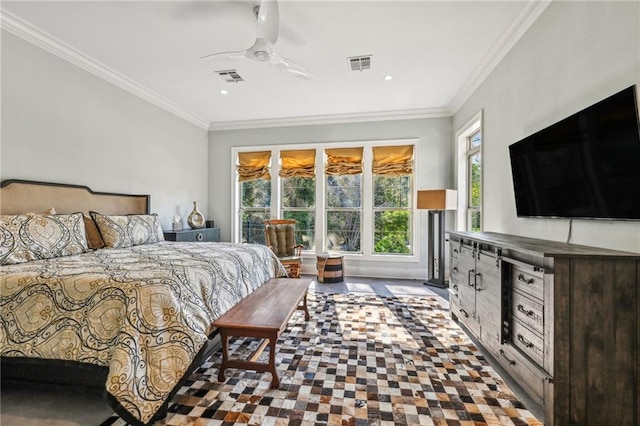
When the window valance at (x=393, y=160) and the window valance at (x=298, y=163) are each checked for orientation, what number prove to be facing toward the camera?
2

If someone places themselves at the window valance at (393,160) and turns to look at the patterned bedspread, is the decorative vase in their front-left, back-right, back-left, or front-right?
front-right

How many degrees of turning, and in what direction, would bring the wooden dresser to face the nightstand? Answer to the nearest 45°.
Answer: approximately 45° to its right

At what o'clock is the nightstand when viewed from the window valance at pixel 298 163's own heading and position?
The nightstand is roughly at 2 o'clock from the window valance.

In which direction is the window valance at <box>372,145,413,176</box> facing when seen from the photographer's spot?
facing the viewer

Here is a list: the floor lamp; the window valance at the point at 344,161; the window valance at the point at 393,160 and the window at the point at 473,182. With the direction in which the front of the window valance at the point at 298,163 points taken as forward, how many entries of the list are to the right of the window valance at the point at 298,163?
0

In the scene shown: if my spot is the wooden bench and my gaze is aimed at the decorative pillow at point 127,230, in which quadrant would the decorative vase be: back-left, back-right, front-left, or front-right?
front-right

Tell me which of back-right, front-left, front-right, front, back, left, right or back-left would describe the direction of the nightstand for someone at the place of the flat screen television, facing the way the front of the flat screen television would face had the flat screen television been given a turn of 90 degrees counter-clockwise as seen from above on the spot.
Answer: back-right

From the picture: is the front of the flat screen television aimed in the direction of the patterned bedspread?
yes

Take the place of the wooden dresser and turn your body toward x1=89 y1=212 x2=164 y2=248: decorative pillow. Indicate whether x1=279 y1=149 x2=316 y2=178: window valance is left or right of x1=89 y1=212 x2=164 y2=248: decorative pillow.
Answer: right

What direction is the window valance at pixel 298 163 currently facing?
toward the camera

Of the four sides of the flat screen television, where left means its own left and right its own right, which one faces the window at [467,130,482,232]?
right

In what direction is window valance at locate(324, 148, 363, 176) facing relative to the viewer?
toward the camera

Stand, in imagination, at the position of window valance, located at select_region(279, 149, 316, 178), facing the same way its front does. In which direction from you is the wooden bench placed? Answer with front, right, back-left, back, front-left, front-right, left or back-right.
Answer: front

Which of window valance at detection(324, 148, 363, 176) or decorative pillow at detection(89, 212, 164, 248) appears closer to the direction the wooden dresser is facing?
the decorative pillow

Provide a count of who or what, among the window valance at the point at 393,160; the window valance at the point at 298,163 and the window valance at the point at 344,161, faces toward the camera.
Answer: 3

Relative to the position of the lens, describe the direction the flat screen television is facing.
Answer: facing the viewer and to the left of the viewer

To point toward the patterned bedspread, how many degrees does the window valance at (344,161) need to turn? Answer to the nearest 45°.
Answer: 0° — it already faces it

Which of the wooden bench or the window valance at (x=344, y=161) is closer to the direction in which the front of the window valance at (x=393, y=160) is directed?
the wooden bench

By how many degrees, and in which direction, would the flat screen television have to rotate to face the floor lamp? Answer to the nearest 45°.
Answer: approximately 90° to its right

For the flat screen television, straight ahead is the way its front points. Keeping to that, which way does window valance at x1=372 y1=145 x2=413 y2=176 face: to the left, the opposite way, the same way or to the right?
to the left

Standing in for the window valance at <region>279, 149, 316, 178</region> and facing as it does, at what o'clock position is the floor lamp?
The floor lamp is roughly at 10 o'clock from the window valance.

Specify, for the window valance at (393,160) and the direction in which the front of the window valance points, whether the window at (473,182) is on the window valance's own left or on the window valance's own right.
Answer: on the window valance's own left

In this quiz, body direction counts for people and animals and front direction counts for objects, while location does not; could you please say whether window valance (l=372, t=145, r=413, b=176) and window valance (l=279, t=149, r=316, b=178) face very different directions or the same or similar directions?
same or similar directions
